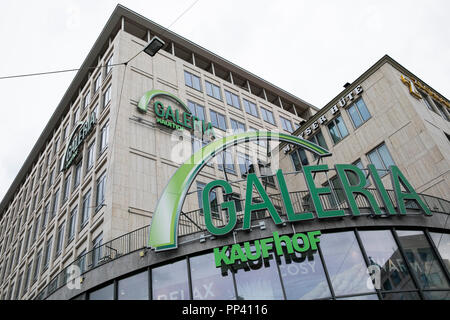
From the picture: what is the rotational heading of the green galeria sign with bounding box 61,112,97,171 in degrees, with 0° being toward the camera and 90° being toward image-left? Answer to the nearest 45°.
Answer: approximately 45°

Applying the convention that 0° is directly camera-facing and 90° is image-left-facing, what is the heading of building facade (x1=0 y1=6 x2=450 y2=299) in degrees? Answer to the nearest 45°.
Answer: approximately 0°
